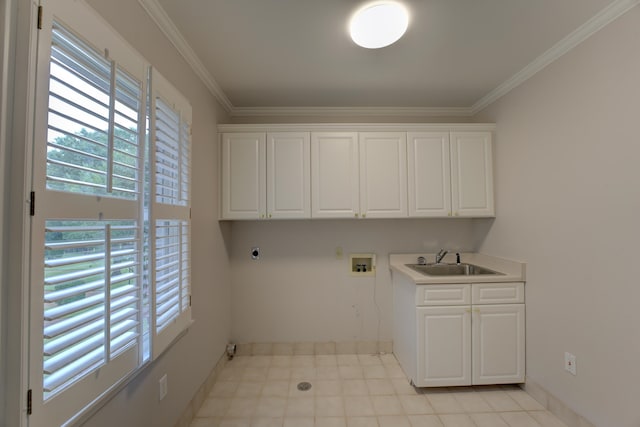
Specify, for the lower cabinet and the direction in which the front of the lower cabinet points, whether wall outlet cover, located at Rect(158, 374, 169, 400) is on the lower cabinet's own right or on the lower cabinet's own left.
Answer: on the lower cabinet's own right

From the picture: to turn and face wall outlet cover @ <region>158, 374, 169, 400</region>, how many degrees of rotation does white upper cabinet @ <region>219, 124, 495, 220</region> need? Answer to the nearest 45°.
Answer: approximately 45° to its right

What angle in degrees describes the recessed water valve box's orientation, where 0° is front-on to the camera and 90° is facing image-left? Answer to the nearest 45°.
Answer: approximately 0°

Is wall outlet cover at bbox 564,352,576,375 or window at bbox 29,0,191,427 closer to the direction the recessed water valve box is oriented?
the window

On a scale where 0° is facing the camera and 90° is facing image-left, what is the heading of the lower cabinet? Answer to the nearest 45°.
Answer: approximately 0°

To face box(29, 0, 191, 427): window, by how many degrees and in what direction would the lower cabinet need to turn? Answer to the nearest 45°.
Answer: approximately 45° to its right
